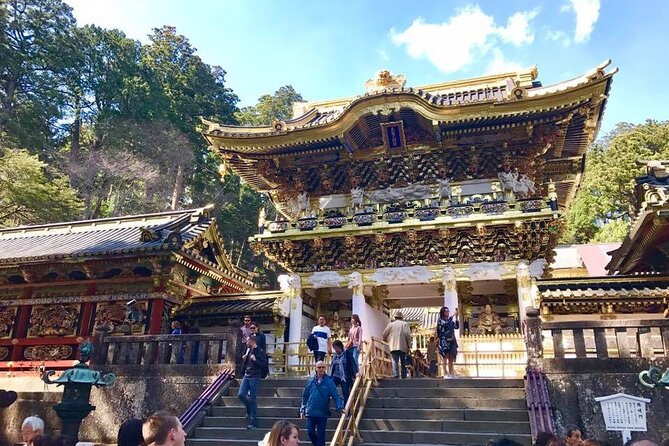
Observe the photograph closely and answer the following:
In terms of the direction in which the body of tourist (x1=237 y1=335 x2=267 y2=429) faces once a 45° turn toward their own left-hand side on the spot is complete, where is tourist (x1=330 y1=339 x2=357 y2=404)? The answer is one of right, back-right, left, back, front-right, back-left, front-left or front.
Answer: left

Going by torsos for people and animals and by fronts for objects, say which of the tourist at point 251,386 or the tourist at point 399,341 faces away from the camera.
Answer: the tourist at point 399,341

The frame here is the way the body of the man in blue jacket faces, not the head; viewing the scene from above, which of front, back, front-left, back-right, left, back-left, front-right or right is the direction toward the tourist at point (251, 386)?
back-right

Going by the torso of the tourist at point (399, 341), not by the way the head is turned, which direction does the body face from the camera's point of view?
away from the camera

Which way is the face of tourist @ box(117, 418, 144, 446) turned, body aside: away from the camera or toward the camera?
away from the camera
